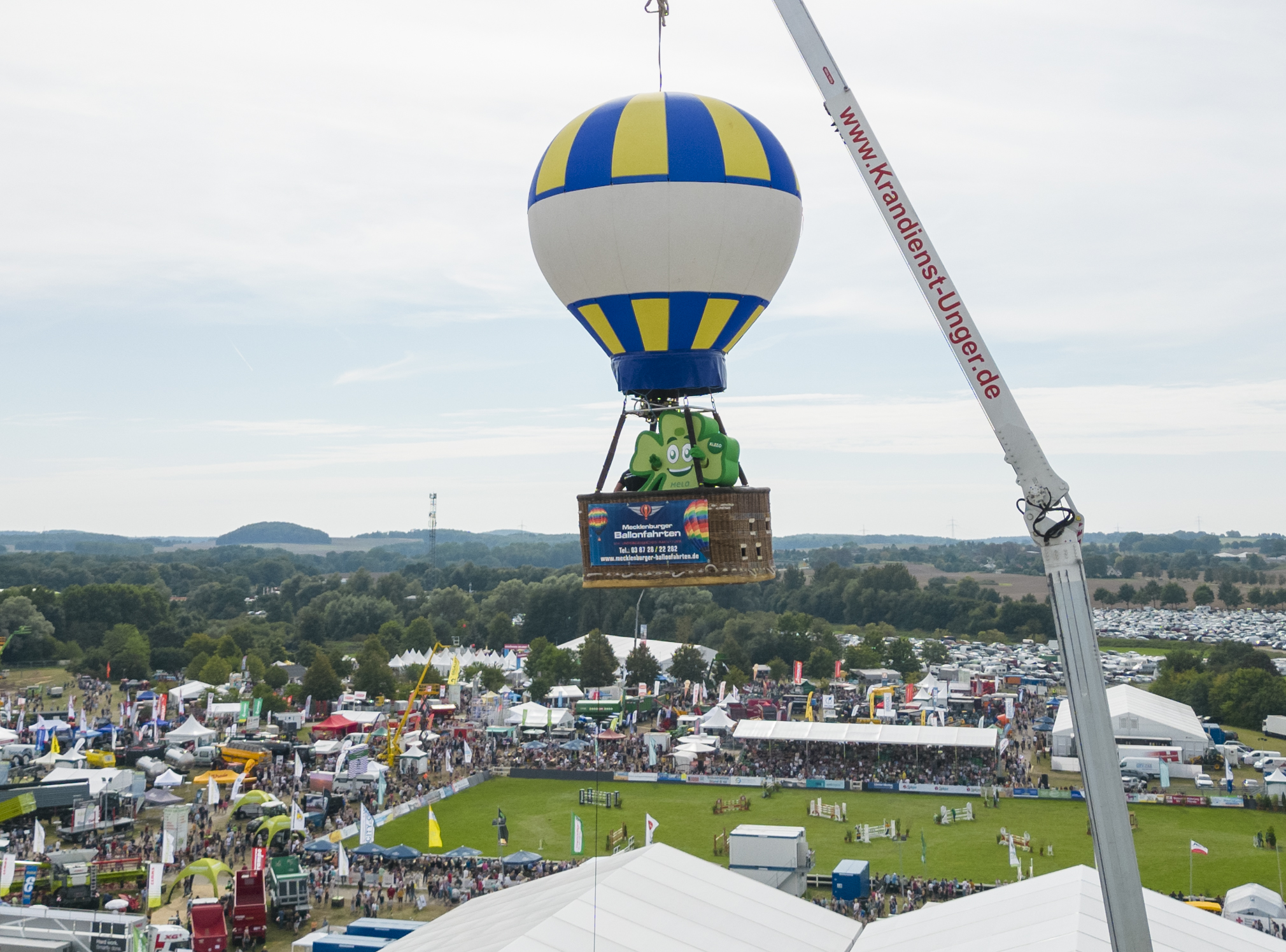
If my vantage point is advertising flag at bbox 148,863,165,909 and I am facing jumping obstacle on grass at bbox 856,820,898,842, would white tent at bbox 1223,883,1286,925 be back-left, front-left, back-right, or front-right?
front-right

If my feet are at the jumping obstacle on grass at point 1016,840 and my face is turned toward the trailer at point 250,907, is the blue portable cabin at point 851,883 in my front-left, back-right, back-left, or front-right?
front-left

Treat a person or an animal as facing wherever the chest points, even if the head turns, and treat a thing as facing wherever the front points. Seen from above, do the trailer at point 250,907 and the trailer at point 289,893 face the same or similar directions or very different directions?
same or similar directions
